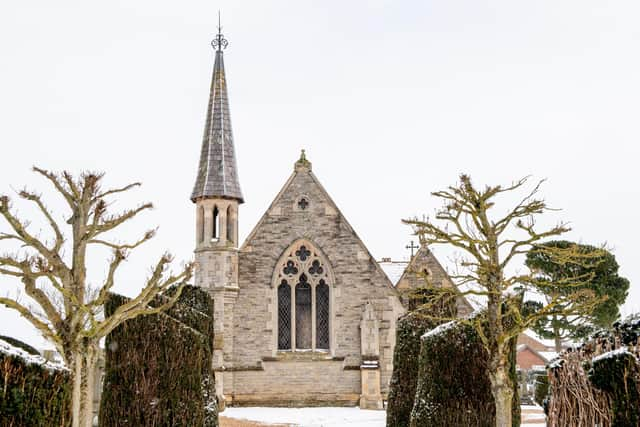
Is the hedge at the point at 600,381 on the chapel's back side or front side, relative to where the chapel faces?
on the front side

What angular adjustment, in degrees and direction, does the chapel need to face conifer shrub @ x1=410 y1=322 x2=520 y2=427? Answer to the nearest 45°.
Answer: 0° — it already faces it

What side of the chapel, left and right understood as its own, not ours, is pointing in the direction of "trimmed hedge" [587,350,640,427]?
front

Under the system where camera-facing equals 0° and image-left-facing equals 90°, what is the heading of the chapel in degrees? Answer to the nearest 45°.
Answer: approximately 0°

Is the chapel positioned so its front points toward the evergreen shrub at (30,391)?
yes

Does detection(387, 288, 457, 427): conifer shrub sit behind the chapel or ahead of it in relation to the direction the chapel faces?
ahead

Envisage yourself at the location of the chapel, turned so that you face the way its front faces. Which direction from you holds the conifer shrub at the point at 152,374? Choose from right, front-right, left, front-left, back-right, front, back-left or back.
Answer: front
